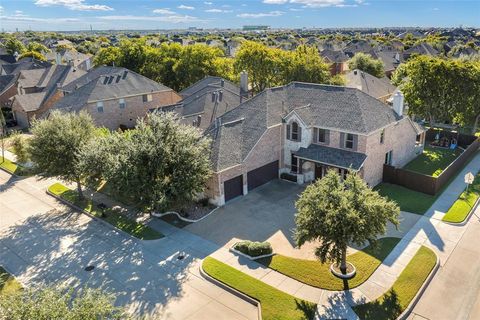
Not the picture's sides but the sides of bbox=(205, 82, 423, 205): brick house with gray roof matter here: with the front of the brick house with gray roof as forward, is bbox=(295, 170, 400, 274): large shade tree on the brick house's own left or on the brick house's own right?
on the brick house's own left

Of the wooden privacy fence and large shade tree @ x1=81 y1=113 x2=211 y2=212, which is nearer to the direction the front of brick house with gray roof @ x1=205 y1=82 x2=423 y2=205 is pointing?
the large shade tree

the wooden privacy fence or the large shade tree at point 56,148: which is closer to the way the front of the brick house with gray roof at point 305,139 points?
the large shade tree

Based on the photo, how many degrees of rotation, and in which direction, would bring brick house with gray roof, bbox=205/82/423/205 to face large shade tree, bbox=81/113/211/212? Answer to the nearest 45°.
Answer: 0° — it already faces it

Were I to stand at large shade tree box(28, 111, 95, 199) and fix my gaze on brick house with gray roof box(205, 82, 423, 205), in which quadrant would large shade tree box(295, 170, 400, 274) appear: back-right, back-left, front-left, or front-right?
front-right

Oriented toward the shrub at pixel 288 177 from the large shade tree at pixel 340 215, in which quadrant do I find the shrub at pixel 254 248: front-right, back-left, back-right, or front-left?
front-left

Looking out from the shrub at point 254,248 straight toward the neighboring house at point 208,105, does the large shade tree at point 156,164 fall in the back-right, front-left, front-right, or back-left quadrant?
front-left

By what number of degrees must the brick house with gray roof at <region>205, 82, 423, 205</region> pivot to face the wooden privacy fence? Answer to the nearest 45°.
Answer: approximately 135° to its left

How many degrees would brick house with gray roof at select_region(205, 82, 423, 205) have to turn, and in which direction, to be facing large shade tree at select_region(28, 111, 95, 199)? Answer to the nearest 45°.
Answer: approximately 45° to its right

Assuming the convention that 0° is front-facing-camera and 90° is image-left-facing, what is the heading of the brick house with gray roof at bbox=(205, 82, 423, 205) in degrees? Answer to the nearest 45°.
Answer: approximately 45°

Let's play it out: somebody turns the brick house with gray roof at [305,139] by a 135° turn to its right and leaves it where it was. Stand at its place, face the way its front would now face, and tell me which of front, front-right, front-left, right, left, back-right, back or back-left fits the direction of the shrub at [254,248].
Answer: back

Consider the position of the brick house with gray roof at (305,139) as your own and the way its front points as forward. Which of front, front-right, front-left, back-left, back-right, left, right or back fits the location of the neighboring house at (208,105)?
right
